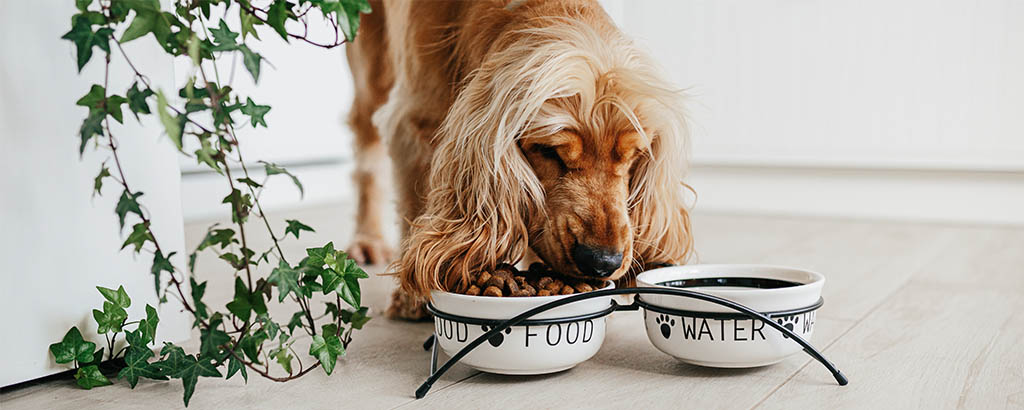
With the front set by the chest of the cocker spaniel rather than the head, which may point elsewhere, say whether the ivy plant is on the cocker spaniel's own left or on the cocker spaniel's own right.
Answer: on the cocker spaniel's own right

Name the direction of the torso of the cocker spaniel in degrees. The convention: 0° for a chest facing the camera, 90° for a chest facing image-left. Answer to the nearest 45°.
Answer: approximately 315°
